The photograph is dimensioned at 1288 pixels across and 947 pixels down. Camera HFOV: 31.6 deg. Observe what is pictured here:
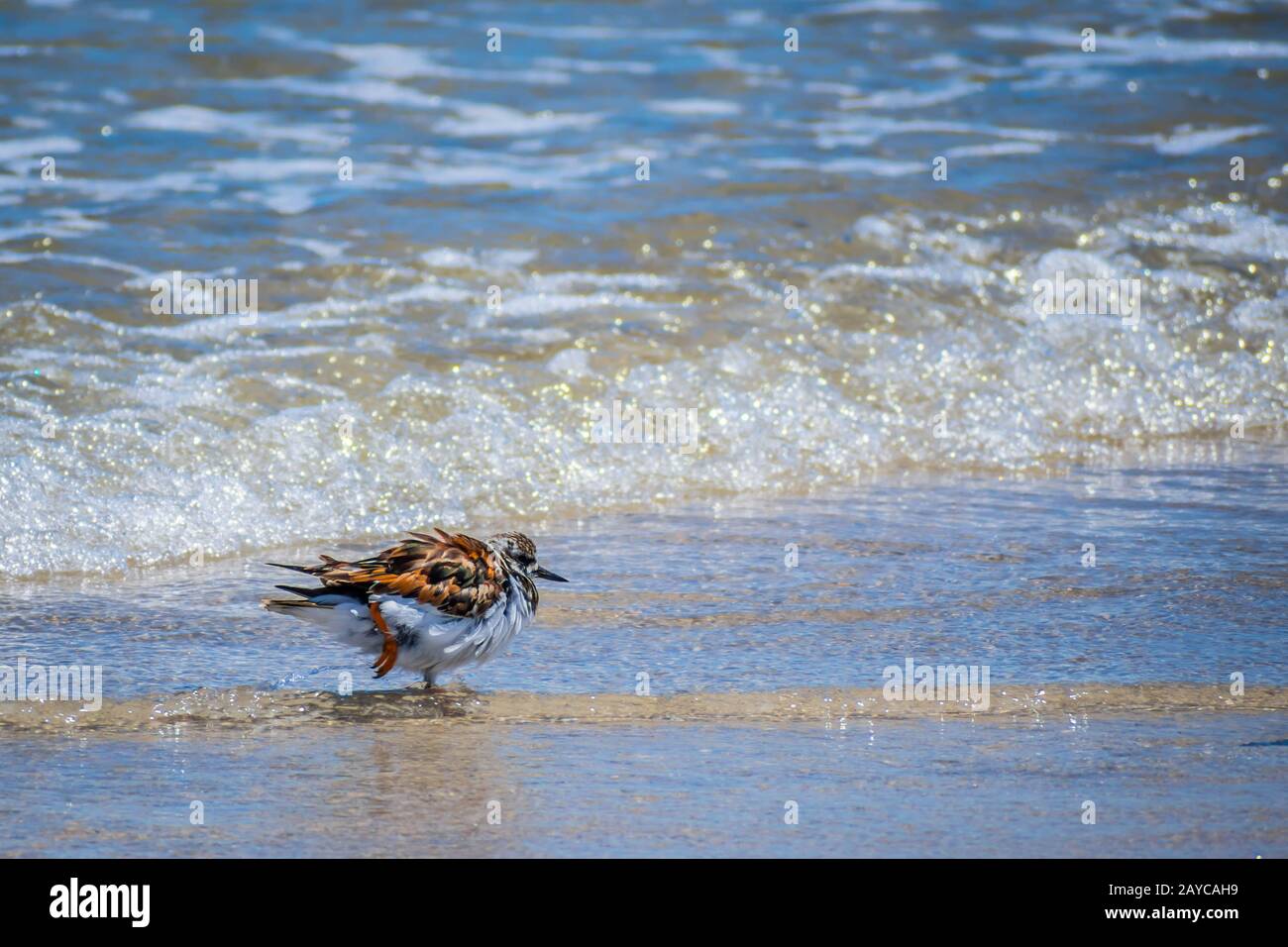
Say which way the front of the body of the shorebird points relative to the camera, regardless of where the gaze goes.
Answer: to the viewer's right
